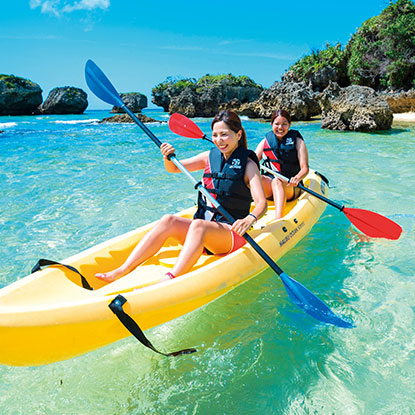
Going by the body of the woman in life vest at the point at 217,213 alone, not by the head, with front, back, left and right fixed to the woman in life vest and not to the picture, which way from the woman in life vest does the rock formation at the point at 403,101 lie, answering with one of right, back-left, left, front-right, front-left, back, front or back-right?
back

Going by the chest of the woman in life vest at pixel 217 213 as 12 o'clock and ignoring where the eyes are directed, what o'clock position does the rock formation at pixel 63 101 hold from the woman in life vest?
The rock formation is roughly at 4 o'clock from the woman in life vest.

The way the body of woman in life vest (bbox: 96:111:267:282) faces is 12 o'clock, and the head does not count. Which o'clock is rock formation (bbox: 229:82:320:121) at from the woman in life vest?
The rock formation is roughly at 5 o'clock from the woman in life vest.

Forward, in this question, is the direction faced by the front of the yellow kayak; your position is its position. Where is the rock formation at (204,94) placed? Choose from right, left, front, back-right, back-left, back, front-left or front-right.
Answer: back-right

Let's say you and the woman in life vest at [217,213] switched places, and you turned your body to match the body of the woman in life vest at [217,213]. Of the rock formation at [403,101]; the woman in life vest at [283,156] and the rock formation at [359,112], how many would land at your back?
3

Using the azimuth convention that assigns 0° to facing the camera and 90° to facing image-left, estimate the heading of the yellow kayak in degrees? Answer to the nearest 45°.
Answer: approximately 45°

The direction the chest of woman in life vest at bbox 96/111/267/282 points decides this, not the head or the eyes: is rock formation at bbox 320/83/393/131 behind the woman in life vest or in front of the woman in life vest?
behind
